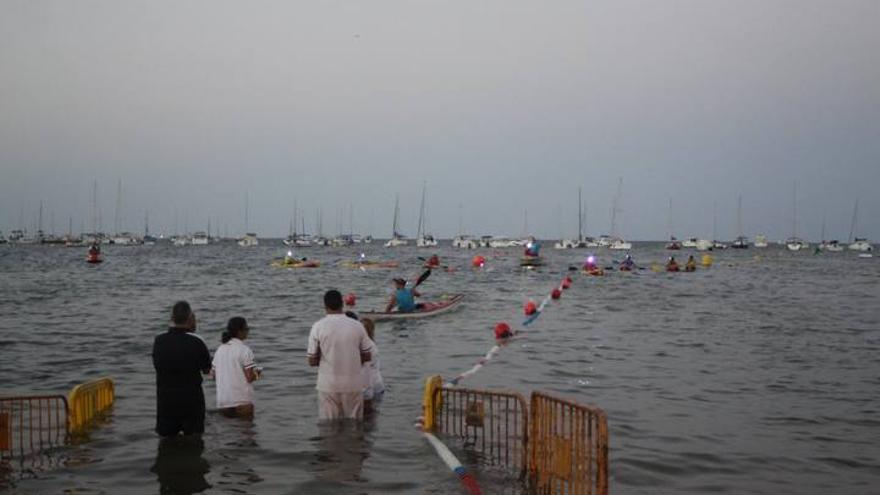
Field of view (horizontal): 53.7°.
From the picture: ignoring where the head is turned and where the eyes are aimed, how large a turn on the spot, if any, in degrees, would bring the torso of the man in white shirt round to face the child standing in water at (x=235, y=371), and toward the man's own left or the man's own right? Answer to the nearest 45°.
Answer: approximately 45° to the man's own left

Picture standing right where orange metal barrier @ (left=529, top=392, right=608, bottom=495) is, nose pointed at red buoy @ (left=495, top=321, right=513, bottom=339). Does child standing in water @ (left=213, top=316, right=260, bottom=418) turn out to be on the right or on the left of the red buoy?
left

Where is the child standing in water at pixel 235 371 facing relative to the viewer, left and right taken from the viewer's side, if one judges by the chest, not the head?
facing away from the viewer and to the right of the viewer

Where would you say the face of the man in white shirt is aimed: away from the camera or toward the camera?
away from the camera

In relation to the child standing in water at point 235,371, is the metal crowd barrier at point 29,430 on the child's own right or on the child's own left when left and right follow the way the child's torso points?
on the child's own left

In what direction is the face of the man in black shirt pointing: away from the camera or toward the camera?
away from the camera

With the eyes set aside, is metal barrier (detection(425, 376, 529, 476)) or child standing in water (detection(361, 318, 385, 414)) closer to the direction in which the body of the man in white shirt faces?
the child standing in water

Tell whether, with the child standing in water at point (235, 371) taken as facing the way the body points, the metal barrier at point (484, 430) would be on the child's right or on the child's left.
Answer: on the child's right

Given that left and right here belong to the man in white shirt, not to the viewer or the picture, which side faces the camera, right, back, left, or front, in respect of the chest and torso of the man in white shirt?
back

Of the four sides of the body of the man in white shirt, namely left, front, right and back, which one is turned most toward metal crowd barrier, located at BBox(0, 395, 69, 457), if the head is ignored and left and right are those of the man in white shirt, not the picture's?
left
